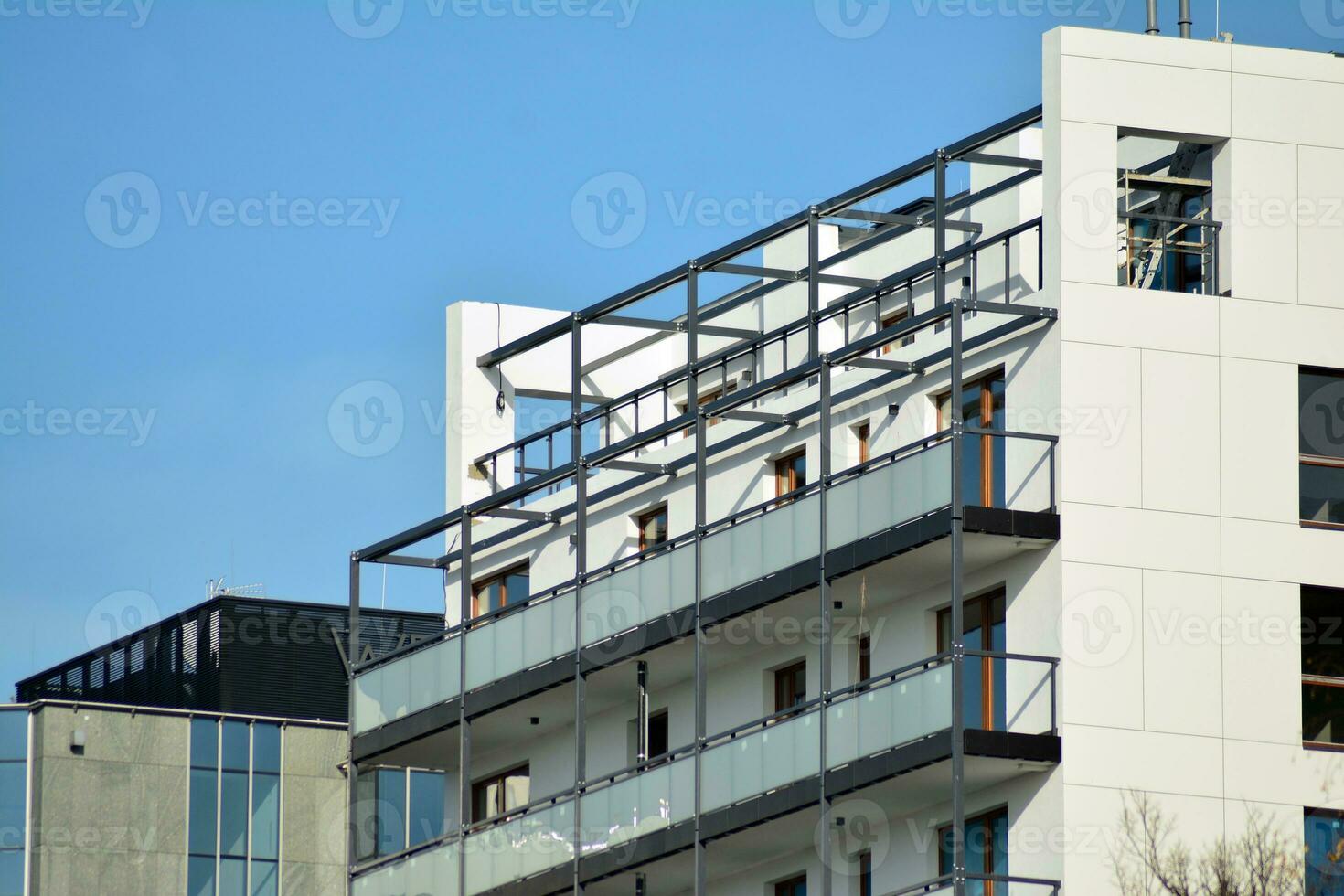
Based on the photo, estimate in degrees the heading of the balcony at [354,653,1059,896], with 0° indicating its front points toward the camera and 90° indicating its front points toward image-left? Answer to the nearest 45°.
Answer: approximately 45°
